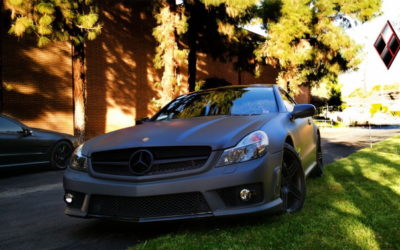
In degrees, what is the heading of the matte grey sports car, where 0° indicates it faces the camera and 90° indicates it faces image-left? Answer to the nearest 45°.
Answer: approximately 45°

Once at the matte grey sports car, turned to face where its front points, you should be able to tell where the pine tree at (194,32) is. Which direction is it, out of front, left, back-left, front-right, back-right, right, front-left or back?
back-right

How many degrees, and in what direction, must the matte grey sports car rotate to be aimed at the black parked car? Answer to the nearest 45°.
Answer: approximately 90° to its right
